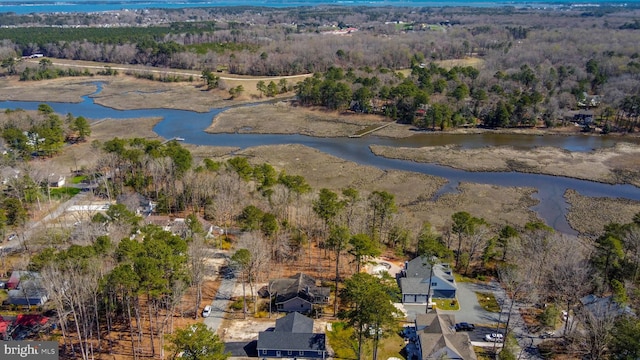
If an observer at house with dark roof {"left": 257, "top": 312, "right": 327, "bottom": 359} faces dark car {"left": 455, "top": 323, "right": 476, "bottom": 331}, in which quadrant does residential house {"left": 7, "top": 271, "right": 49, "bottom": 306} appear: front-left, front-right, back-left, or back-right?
back-left

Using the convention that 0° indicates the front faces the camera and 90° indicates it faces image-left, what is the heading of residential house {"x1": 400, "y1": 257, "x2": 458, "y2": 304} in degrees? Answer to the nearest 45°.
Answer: approximately 0°

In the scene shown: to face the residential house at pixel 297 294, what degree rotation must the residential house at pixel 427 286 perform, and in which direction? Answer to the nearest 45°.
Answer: approximately 90° to its right

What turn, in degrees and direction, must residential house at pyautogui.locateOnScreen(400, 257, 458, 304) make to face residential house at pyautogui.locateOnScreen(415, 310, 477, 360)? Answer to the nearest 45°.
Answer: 0° — it already faces it

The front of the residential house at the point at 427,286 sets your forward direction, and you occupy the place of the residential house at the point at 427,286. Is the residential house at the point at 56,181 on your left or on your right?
on your right

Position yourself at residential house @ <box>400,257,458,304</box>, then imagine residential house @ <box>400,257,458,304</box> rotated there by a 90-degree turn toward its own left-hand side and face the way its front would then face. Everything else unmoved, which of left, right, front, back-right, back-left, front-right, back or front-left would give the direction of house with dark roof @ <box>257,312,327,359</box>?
back-right

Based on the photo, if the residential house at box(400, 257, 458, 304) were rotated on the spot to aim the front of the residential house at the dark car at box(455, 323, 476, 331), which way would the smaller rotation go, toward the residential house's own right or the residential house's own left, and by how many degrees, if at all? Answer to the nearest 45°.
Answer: approximately 45° to the residential house's own left
